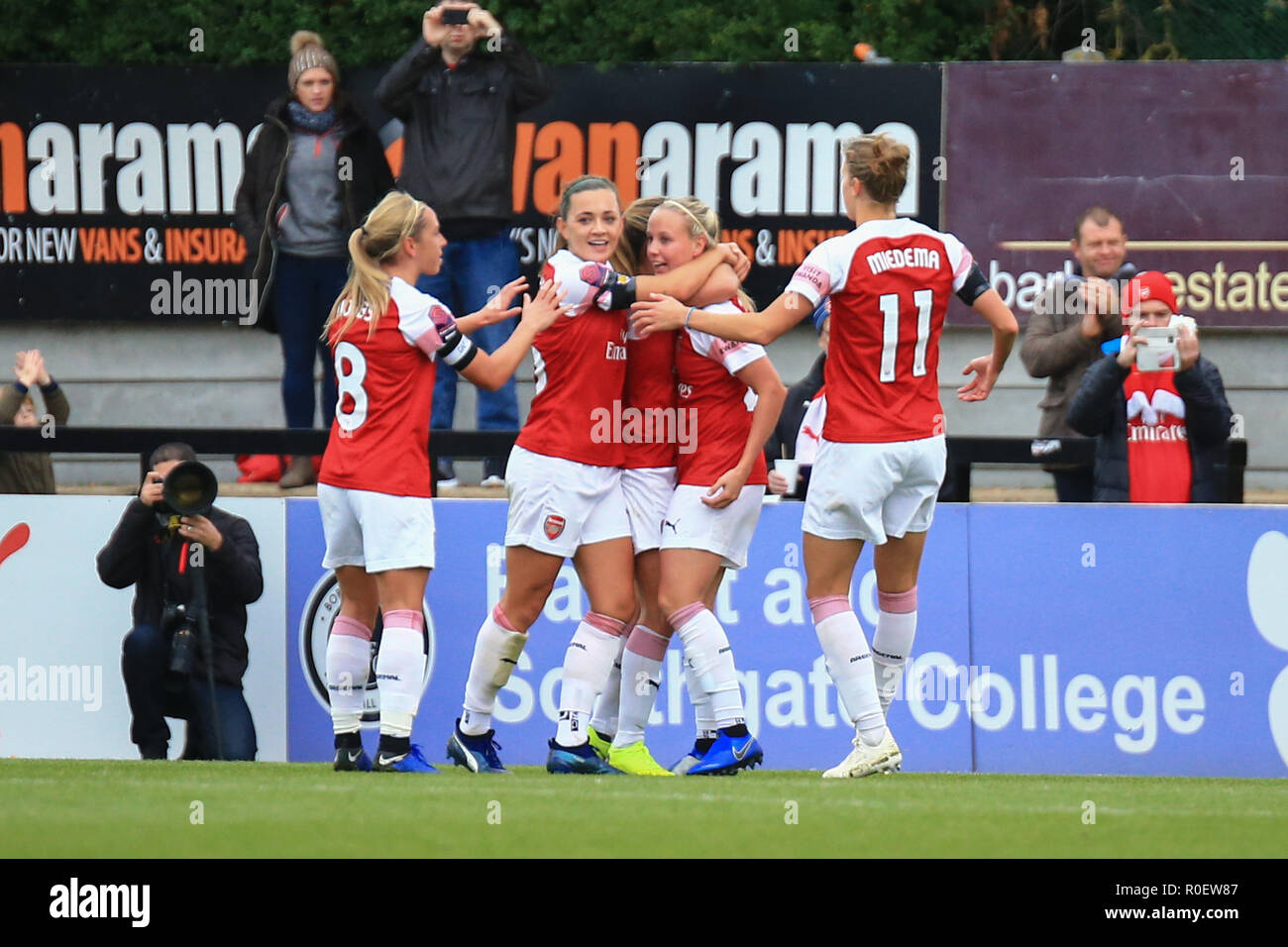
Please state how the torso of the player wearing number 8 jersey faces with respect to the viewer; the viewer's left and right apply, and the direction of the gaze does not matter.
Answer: facing away from the viewer and to the right of the viewer

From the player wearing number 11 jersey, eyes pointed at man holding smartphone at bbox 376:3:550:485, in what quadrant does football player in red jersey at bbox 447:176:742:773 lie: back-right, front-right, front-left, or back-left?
front-left

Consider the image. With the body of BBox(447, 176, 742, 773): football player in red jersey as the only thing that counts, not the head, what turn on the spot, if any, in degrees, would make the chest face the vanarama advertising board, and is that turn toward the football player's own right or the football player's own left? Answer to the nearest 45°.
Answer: approximately 135° to the football player's own left

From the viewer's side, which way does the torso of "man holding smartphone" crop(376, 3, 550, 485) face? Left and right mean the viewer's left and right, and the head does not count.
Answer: facing the viewer

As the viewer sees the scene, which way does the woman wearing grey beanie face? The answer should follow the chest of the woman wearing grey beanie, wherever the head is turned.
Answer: toward the camera

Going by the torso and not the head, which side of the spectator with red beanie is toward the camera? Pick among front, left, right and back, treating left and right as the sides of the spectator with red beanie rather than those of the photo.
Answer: front

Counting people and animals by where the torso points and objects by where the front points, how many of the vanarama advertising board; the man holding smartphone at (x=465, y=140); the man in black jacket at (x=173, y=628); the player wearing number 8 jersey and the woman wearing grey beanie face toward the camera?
4

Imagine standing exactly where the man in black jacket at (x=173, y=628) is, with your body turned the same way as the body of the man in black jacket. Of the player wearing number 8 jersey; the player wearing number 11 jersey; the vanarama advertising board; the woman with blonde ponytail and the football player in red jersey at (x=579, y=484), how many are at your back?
1

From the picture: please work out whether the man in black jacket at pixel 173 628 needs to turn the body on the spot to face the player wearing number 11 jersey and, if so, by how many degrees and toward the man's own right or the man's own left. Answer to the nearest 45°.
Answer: approximately 45° to the man's own left

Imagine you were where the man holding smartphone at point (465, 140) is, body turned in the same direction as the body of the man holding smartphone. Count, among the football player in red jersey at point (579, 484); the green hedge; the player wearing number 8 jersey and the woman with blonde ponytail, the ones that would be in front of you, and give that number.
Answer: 3

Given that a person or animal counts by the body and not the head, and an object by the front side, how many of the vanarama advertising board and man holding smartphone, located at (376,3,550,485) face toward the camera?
2

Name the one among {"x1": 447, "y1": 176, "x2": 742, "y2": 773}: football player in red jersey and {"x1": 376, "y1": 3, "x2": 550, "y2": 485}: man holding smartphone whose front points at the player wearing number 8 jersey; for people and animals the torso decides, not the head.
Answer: the man holding smartphone

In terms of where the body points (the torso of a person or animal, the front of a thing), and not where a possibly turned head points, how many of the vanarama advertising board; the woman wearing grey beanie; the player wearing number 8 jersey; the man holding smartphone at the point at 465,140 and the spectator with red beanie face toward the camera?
4

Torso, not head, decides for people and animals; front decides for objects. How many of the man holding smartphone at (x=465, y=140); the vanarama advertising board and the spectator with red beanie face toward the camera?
3

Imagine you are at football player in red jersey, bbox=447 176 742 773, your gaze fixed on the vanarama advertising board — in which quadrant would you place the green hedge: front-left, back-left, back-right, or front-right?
front-right
